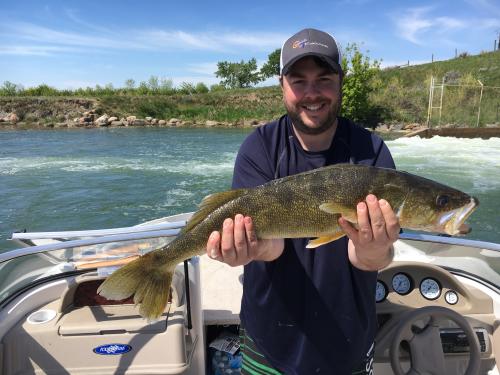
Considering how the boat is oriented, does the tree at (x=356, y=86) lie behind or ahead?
ahead

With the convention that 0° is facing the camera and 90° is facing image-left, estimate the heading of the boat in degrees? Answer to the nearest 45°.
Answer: approximately 180°

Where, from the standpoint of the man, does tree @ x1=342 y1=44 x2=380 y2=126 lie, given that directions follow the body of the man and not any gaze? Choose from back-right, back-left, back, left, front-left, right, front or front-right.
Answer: back
